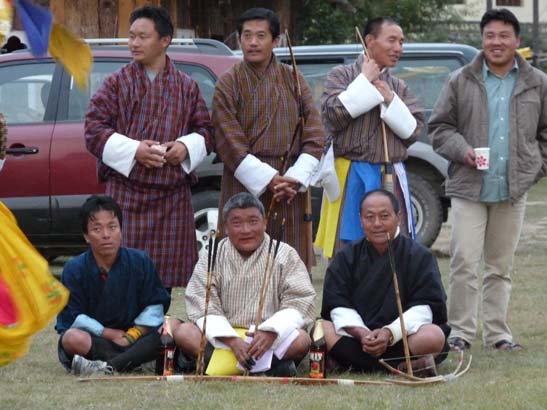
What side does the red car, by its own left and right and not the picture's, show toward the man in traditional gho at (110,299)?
left

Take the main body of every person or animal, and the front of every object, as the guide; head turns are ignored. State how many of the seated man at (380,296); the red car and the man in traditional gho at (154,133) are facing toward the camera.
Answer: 2

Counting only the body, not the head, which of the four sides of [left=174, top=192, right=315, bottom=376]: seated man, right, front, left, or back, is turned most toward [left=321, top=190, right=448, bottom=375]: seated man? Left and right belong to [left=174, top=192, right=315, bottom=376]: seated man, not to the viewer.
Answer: left

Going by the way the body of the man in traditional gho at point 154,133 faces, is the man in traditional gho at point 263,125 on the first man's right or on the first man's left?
on the first man's left

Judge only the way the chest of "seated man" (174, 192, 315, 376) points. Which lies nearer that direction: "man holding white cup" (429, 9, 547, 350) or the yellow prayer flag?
the yellow prayer flag

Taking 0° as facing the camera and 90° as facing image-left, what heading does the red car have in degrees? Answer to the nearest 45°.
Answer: approximately 90°
